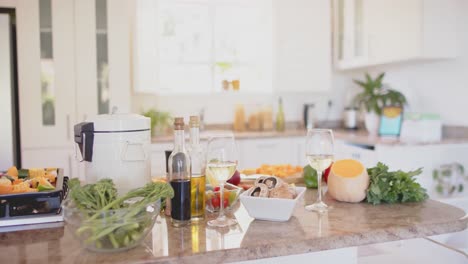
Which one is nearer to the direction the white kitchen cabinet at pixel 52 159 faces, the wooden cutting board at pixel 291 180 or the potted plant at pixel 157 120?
the wooden cutting board

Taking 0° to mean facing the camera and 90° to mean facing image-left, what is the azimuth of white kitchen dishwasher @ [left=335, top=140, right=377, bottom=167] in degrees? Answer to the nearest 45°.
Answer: approximately 45°

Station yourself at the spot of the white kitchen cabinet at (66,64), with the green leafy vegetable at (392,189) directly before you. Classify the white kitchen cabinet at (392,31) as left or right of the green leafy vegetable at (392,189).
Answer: left

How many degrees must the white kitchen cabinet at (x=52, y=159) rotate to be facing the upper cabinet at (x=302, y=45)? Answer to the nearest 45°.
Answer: approximately 90° to its left

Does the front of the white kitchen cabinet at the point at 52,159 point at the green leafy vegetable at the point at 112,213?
yes

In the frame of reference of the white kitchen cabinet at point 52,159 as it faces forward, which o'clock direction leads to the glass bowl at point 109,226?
The glass bowl is roughly at 12 o'clock from the white kitchen cabinet.

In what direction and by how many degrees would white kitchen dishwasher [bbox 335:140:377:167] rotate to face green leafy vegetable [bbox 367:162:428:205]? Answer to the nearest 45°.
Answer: approximately 45° to its left

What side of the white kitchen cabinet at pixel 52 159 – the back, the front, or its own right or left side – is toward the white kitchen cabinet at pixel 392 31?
left

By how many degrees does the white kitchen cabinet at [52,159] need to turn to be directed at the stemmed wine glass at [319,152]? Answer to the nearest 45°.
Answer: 0° — it already faces it
